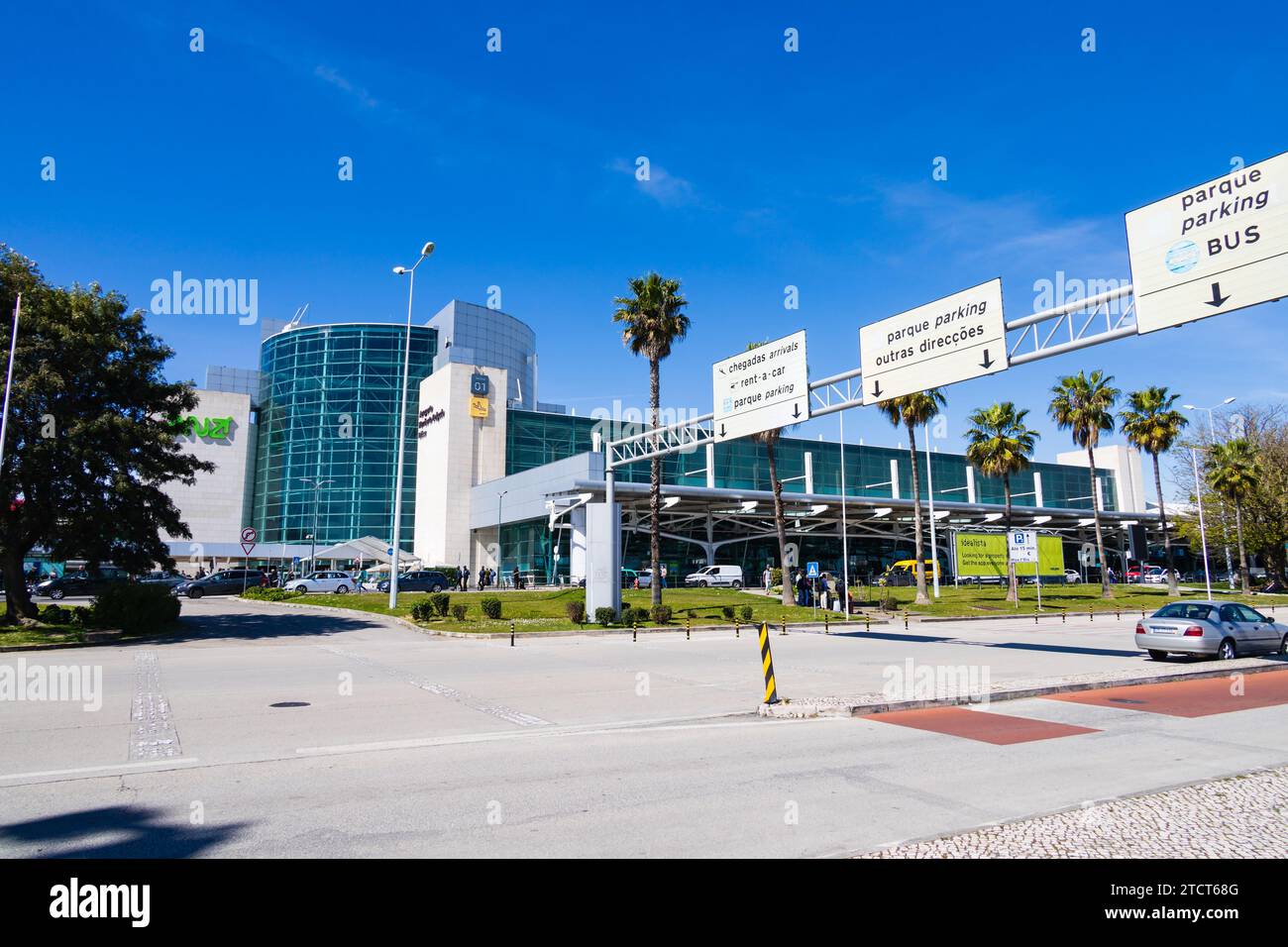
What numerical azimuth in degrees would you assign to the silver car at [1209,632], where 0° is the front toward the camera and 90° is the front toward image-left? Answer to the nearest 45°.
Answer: approximately 225°

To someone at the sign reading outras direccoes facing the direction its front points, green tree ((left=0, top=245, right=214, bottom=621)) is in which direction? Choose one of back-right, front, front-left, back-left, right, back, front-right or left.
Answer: front-right

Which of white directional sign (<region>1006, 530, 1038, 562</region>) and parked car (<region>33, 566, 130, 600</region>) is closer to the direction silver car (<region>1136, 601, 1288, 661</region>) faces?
the white directional sign

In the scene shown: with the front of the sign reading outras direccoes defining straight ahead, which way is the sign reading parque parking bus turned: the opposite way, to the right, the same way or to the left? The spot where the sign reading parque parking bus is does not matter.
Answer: the same way

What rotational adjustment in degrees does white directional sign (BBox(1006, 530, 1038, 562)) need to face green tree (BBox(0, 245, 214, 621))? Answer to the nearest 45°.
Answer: approximately 45° to its right

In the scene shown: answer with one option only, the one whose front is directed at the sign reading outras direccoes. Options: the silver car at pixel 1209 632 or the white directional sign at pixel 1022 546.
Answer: the white directional sign

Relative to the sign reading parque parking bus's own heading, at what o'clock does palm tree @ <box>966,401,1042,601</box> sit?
The palm tree is roughly at 4 o'clock from the sign reading parque parking bus.

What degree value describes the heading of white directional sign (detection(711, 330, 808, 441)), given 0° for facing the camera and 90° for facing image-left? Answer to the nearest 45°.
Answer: approximately 45°

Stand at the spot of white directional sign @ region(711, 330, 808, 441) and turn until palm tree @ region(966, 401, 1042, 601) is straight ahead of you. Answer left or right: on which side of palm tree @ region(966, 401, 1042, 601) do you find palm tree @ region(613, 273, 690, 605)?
left

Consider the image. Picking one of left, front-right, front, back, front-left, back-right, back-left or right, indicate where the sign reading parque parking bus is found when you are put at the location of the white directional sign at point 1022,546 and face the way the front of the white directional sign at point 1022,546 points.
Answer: front

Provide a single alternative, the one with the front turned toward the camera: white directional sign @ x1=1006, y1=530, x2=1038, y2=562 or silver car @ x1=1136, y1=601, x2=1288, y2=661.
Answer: the white directional sign

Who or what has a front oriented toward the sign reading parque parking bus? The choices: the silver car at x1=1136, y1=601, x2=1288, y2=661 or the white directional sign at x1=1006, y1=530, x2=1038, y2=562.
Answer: the white directional sign

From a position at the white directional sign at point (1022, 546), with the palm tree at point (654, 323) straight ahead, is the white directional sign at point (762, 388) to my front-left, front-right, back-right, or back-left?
front-left

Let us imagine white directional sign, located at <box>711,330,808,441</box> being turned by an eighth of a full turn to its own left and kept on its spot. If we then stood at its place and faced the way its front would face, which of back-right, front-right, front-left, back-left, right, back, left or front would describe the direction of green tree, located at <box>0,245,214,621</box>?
right

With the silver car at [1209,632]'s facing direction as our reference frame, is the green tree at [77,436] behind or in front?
behind

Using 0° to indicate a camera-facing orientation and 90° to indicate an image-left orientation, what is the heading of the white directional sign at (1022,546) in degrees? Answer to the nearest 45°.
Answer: approximately 0°

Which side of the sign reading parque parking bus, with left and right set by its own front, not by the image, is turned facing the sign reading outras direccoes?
right

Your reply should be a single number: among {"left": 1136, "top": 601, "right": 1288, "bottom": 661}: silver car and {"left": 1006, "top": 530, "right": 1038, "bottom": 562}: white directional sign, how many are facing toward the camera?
1
